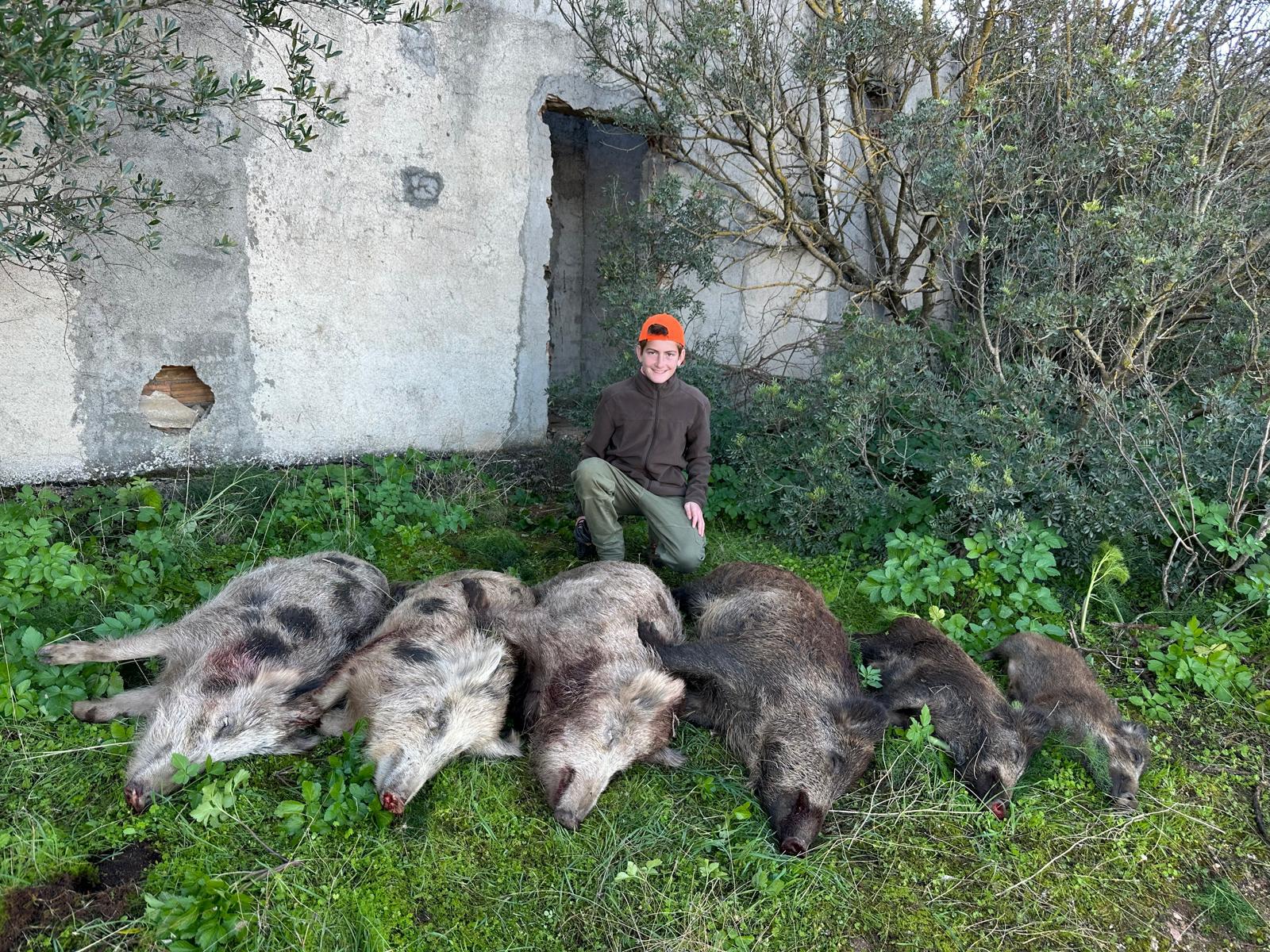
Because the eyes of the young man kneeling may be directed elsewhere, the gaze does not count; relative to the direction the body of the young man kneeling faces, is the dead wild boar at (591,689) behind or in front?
in front

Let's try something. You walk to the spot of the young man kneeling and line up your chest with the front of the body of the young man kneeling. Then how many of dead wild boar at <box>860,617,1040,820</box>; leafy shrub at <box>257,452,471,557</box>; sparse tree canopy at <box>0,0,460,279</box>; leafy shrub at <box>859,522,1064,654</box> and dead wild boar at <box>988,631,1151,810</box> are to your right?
2

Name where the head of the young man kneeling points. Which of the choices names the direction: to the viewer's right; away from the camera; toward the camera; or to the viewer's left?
toward the camera

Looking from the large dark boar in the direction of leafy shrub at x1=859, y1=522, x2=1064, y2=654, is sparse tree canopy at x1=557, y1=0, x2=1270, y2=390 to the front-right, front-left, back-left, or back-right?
front-left

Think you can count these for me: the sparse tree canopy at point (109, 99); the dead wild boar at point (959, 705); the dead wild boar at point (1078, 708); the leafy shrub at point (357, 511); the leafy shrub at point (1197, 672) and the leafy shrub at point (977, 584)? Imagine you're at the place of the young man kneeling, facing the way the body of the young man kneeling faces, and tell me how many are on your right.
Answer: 2

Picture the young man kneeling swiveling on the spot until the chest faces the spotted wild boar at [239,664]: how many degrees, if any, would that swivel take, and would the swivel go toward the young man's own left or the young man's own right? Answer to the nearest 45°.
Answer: approximately 45° to the young man's own right

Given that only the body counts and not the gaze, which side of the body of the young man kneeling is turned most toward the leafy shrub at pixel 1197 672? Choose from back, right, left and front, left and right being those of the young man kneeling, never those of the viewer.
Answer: left

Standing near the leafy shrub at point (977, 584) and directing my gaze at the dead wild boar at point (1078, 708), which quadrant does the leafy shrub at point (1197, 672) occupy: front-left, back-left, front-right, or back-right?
front-left

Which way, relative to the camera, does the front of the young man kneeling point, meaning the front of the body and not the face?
toward the camera

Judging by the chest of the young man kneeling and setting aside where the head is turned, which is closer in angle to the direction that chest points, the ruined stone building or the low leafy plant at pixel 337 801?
the low leafy plant

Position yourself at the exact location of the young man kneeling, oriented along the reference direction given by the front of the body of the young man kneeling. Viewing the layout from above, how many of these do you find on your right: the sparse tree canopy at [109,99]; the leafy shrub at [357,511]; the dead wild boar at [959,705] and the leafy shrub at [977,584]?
2

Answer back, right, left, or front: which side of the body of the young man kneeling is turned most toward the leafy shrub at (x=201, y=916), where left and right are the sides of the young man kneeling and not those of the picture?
front

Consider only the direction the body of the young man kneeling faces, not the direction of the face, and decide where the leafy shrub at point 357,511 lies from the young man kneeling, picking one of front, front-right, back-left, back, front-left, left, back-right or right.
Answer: right

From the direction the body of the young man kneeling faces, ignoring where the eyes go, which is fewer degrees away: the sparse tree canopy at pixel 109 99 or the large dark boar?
the large dark boar

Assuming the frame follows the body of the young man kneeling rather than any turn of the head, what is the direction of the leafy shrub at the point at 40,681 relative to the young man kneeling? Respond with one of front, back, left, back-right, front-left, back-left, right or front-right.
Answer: front-right

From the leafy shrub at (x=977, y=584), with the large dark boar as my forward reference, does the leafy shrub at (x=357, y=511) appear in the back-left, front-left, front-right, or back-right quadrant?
front-right

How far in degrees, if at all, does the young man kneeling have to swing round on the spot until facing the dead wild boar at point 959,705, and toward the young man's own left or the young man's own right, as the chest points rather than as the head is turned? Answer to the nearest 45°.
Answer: approximately 45° to the young man's own left
